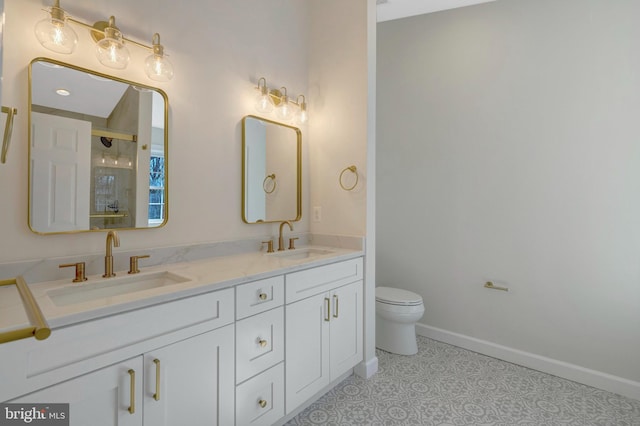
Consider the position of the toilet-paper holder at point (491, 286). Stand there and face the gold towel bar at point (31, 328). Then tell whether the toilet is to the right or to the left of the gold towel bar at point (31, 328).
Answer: right

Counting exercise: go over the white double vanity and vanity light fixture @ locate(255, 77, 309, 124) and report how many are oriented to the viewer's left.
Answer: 0

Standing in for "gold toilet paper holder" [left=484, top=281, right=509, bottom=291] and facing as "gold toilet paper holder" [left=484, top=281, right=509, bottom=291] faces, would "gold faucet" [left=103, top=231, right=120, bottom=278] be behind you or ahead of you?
ahead

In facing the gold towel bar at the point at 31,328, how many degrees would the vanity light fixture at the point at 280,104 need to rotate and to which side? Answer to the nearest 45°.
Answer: approximately 45° to its right

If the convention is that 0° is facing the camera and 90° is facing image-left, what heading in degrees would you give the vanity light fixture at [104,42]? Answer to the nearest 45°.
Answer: approximately 315°

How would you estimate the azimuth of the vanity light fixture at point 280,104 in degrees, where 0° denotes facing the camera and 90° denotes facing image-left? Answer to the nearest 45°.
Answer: approximately 315°
